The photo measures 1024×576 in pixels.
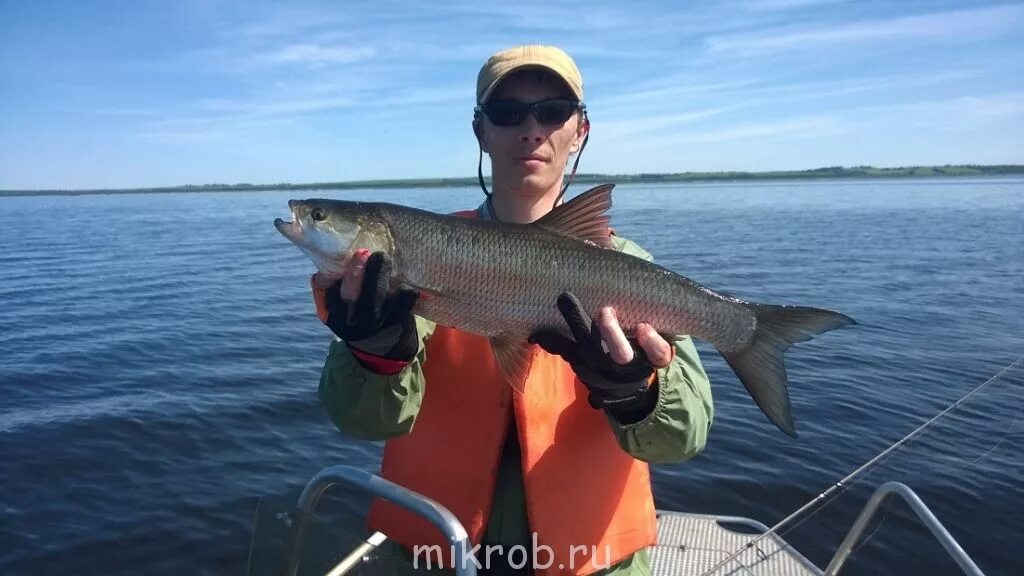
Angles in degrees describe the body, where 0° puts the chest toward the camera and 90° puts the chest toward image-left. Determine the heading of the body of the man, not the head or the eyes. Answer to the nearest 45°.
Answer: approximately 0°
